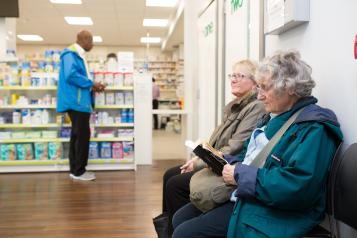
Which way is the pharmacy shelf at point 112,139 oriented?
toward the camera

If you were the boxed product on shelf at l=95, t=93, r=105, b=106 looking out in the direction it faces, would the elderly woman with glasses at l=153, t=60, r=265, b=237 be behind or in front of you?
in front

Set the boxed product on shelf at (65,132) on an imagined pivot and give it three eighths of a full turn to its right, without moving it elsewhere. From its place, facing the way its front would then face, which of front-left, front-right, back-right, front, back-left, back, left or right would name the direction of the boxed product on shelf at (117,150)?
back-right

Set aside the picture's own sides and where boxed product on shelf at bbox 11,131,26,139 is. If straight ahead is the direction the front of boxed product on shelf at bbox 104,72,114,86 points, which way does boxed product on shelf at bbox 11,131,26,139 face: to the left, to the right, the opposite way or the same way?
the same way

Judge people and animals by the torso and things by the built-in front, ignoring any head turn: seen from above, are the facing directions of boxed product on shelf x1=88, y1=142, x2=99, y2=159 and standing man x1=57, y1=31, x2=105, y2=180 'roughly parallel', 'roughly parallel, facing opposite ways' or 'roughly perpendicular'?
roughly perpendicular

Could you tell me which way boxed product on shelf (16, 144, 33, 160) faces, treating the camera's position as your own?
facing the viewer

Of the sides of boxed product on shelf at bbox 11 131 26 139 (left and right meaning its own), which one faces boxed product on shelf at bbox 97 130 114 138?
left

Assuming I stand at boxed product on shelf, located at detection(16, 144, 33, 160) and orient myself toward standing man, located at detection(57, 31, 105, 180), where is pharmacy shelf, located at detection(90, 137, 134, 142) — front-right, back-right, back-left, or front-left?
front-left

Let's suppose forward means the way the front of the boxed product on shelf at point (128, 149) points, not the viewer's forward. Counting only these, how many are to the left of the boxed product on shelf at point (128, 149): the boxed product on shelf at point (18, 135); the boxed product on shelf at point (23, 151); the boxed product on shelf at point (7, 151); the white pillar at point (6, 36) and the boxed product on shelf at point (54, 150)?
0

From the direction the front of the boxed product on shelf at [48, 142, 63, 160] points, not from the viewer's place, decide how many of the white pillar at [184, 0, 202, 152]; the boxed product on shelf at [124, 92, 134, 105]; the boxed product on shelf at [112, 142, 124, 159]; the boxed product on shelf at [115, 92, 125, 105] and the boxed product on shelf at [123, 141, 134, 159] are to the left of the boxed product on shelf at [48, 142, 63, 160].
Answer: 5

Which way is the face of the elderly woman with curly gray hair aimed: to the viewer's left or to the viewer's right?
to the viewer's left

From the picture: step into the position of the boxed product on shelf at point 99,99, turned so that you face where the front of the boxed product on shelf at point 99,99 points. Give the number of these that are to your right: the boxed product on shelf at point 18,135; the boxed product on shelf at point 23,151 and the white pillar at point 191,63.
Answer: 2

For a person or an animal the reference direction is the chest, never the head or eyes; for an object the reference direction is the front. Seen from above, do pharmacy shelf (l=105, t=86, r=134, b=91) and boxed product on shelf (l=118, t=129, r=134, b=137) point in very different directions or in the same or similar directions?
same or similar directions

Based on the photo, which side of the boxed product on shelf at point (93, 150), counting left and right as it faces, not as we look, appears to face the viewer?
front

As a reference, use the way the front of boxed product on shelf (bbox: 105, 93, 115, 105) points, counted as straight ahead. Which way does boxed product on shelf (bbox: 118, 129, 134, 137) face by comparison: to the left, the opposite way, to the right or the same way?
the same way
